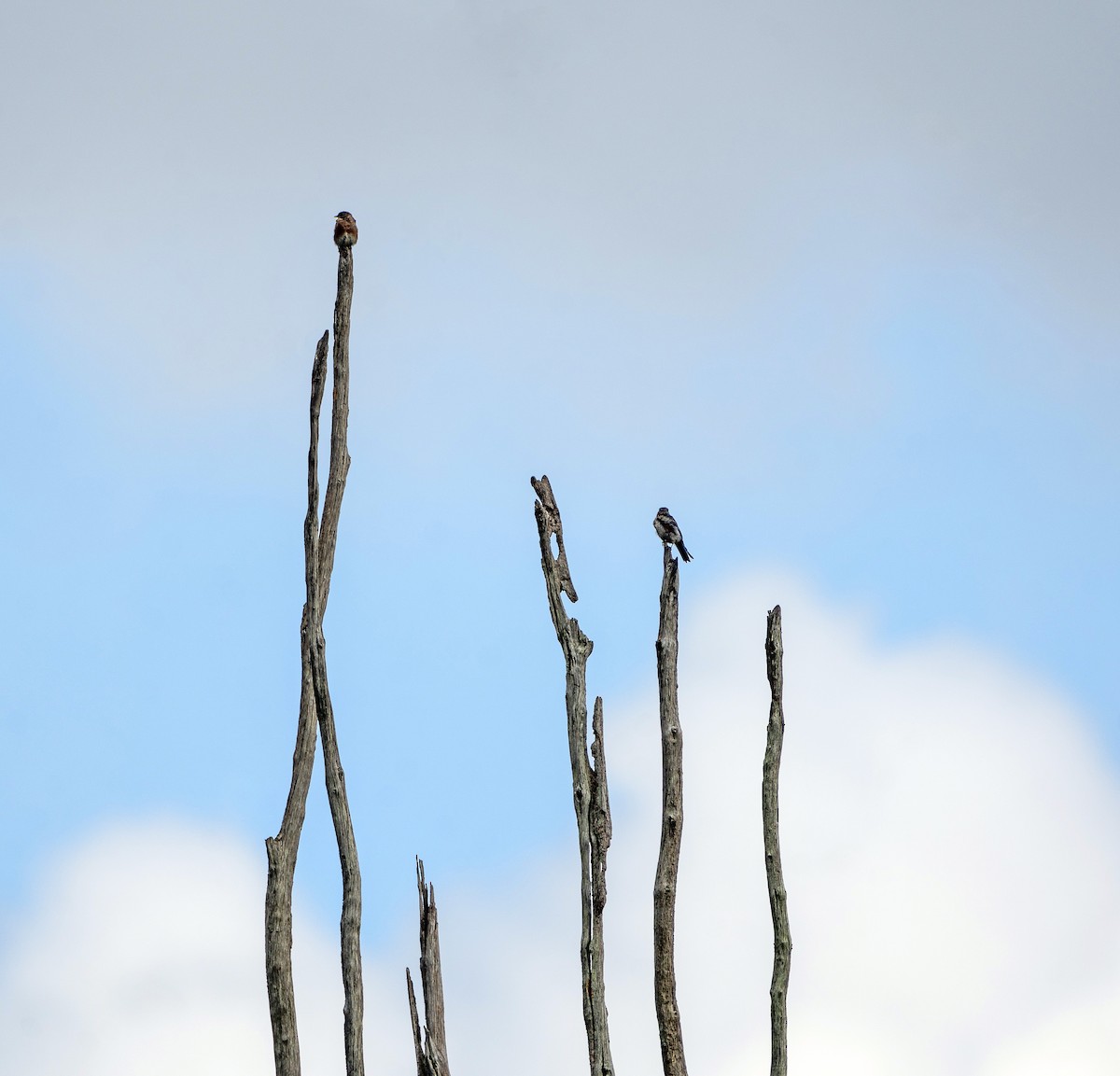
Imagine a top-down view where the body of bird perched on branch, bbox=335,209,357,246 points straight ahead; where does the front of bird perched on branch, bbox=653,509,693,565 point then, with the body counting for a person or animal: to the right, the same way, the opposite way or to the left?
to the right

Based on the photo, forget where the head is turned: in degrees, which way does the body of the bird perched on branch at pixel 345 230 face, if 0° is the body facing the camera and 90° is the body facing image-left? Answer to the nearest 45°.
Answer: approximately 0°

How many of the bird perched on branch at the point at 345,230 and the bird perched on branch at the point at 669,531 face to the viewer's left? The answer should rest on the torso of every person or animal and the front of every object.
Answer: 1

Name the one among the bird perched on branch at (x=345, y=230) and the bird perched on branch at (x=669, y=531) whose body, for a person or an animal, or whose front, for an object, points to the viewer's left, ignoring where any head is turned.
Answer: the bird perched on branch at (x=669, y=531)

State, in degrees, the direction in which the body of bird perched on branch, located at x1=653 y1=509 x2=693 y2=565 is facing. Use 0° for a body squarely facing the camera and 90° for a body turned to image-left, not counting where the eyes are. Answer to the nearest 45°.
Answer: approximately 90°
